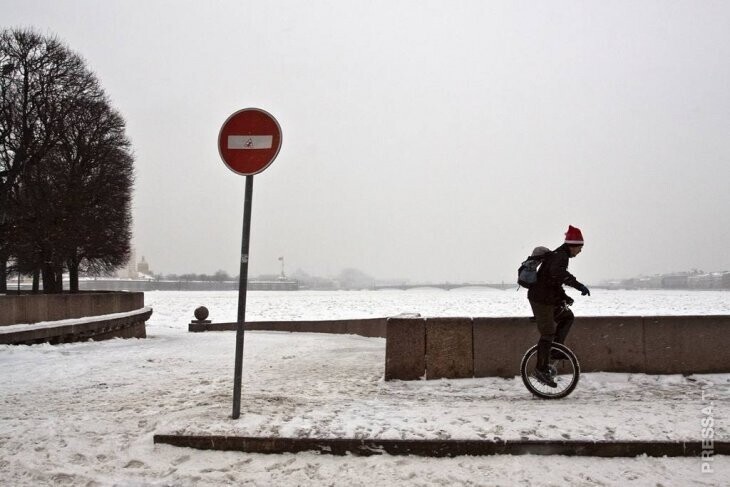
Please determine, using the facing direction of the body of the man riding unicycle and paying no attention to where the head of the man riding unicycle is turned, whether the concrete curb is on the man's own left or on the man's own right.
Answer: on the man's own right

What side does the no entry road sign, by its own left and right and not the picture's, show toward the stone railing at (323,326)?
back

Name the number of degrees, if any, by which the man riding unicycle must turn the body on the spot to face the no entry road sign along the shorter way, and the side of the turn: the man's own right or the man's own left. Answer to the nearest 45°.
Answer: approximately 135° to the man's own right

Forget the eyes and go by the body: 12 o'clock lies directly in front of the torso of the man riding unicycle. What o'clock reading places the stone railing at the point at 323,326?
The stone railing is roughly at 8 o'clock from the man riding unicycle.

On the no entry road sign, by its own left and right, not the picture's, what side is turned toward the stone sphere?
back

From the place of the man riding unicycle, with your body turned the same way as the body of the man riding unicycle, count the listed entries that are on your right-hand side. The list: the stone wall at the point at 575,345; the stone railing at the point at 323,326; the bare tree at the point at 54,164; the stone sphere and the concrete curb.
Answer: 1

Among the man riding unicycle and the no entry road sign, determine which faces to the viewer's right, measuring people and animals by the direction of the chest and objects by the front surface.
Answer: the man riding unicycle

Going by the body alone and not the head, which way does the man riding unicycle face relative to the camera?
to the viewer's right

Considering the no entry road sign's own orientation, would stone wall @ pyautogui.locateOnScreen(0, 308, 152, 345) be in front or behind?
behind

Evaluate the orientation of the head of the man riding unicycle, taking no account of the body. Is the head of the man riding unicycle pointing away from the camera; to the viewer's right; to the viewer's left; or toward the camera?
to the viewer's right

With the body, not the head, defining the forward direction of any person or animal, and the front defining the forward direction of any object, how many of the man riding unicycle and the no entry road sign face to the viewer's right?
1

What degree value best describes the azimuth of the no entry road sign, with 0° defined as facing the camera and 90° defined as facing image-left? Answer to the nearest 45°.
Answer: approximately 0°

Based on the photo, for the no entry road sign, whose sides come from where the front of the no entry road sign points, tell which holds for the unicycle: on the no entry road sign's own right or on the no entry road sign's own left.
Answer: on the no entry road sign's own left
